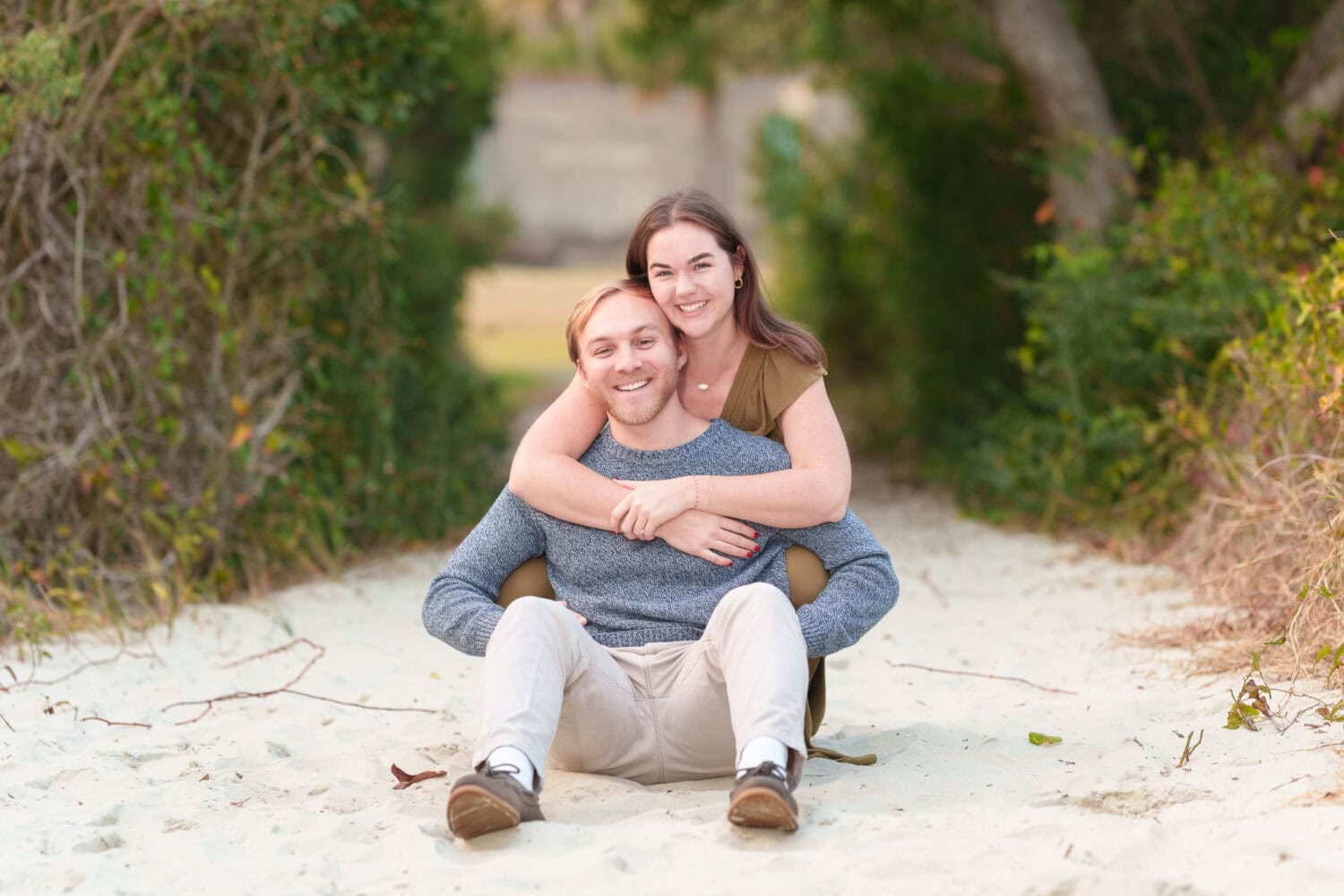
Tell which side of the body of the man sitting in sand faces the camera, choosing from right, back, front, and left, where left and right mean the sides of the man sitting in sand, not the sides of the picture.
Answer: front

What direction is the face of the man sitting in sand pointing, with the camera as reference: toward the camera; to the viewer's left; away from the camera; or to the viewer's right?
toward the camera

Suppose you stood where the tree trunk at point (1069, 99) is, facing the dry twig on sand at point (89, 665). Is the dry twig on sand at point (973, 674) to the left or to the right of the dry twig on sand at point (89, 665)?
left

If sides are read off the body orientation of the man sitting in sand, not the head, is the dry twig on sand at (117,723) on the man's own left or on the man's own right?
on the man's own right

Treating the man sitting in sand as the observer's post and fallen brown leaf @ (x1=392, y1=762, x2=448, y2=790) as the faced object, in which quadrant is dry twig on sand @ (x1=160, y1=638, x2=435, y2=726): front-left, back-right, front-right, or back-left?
front-right

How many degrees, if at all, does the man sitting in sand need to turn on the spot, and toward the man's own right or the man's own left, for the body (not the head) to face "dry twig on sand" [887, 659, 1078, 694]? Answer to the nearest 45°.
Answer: approximately 135° to the man's own left

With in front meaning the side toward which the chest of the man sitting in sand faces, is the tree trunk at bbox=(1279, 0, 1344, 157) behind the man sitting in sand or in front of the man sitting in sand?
behind

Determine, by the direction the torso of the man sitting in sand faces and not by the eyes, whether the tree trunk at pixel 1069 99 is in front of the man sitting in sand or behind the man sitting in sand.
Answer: behind
